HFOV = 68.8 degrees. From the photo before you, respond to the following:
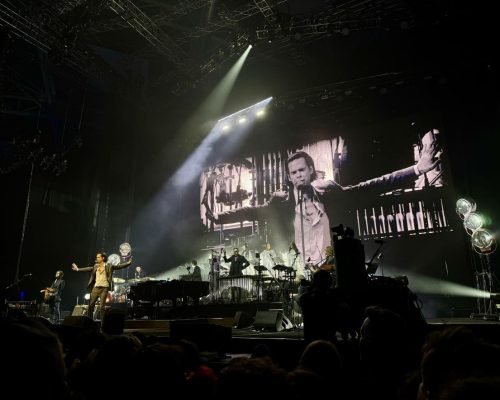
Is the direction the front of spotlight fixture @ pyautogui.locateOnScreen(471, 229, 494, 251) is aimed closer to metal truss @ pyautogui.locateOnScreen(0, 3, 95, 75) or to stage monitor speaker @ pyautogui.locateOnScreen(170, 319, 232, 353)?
the stage monitor speaker

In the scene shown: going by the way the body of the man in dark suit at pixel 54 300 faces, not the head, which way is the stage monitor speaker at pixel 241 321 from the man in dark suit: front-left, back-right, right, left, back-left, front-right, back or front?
left

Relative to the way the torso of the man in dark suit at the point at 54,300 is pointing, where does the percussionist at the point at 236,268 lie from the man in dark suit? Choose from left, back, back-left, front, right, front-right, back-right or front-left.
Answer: left

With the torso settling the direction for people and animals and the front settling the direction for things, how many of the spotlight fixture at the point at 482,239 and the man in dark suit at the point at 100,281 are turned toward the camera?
2

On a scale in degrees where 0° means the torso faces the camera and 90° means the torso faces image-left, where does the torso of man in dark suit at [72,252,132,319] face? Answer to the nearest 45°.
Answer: approximately 0°

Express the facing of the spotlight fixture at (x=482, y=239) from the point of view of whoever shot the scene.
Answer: facing the viewer

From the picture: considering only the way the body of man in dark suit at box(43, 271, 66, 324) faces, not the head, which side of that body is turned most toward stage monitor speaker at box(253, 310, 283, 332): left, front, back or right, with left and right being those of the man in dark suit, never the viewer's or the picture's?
left

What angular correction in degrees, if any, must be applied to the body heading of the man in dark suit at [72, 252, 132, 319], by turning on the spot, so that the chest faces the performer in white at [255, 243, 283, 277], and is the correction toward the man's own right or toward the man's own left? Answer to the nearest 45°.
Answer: approximately 135° to the man's own left
